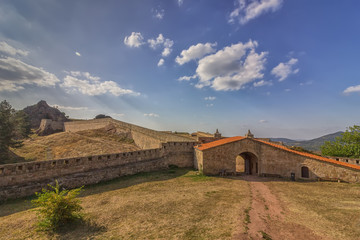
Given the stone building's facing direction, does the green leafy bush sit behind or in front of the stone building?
in front

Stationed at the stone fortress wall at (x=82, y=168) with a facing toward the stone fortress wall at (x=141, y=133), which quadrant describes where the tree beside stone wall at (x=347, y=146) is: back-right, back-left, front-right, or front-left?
front-right

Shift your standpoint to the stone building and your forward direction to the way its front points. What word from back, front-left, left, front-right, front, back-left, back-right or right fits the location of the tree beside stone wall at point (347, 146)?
back-left

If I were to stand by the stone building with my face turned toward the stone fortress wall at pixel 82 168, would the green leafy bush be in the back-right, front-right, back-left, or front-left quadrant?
front-left

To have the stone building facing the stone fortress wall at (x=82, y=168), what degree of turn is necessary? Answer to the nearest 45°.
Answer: approximately 45° to its right

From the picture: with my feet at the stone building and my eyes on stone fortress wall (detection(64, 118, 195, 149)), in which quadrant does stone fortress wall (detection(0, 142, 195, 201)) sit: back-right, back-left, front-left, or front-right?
front-left

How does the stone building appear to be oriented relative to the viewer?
toward the camera
